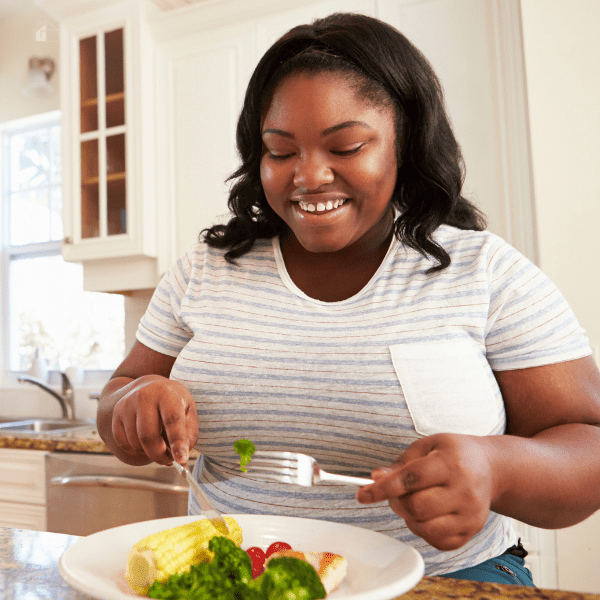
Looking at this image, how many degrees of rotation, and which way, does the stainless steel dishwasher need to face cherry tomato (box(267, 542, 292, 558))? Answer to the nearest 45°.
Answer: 0° — it already faces it

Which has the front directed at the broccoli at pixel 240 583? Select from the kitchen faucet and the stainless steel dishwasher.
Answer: the stainless steel dishwasher

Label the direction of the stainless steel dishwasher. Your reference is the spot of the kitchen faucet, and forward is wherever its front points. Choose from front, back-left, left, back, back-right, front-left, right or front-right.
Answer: left

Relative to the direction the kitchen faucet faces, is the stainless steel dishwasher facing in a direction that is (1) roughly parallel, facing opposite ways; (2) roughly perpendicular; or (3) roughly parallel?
roughly perpendicular

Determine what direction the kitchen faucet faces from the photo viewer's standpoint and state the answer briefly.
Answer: facing to the left of the viewer

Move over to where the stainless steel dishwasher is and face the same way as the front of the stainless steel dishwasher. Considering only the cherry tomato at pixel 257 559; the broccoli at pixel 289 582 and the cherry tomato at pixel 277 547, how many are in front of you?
3

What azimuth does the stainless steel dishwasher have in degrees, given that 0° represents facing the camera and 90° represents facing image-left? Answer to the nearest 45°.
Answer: approximately 0°

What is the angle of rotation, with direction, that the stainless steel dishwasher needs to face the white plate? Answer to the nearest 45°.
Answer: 0° — it already faces it

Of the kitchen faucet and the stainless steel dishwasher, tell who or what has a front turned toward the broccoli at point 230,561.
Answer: the stainless steel dishwasher

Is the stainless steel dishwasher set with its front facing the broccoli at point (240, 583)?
yes

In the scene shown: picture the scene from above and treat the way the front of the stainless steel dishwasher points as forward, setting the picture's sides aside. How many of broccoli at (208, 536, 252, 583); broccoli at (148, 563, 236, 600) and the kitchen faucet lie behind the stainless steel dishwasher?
1

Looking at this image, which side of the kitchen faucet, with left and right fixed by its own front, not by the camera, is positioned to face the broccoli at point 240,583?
left
